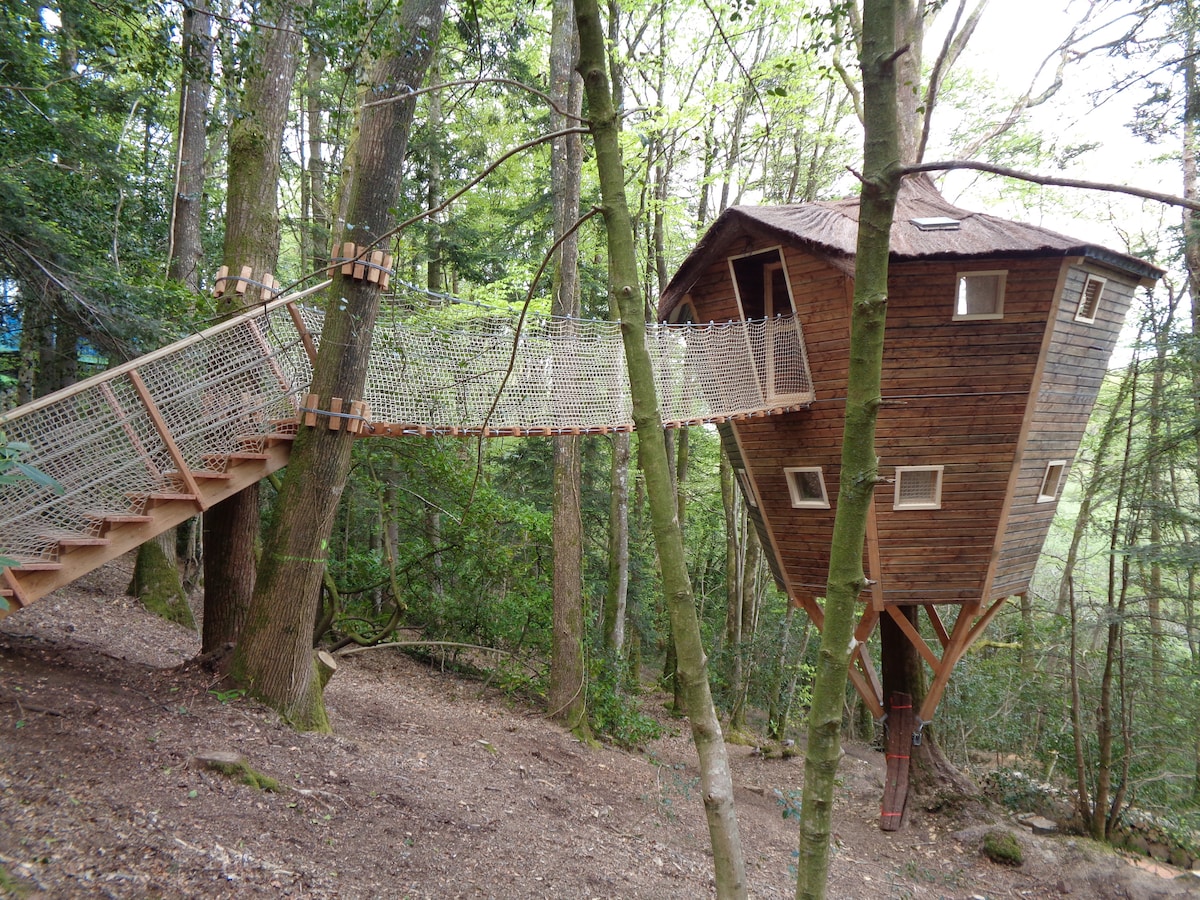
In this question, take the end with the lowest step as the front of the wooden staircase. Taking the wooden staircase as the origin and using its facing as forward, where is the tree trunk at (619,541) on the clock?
The tree trunk is roughly at 5 o'clock from the wooden staircase.

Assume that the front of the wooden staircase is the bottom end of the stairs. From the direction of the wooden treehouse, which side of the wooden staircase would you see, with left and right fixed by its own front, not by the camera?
back

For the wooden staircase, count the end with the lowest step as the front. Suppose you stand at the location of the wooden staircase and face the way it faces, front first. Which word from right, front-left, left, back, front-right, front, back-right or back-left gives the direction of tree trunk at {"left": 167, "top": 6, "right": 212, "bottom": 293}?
right

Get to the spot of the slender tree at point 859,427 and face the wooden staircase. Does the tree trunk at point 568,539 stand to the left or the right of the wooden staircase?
right

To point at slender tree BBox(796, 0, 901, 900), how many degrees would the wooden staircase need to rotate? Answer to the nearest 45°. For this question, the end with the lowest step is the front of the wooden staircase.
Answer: approximately 90° to its left

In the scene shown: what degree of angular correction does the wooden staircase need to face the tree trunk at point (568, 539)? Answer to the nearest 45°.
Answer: approximately 135° to its right

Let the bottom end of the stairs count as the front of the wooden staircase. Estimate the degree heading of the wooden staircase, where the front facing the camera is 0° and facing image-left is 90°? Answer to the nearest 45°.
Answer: approximately 90°

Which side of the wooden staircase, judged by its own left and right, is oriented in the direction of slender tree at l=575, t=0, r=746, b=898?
left

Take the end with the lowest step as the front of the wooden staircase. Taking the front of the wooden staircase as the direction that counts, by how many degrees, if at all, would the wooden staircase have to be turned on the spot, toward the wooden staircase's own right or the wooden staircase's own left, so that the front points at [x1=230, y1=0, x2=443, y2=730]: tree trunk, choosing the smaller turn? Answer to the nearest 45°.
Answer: approximately 180°
